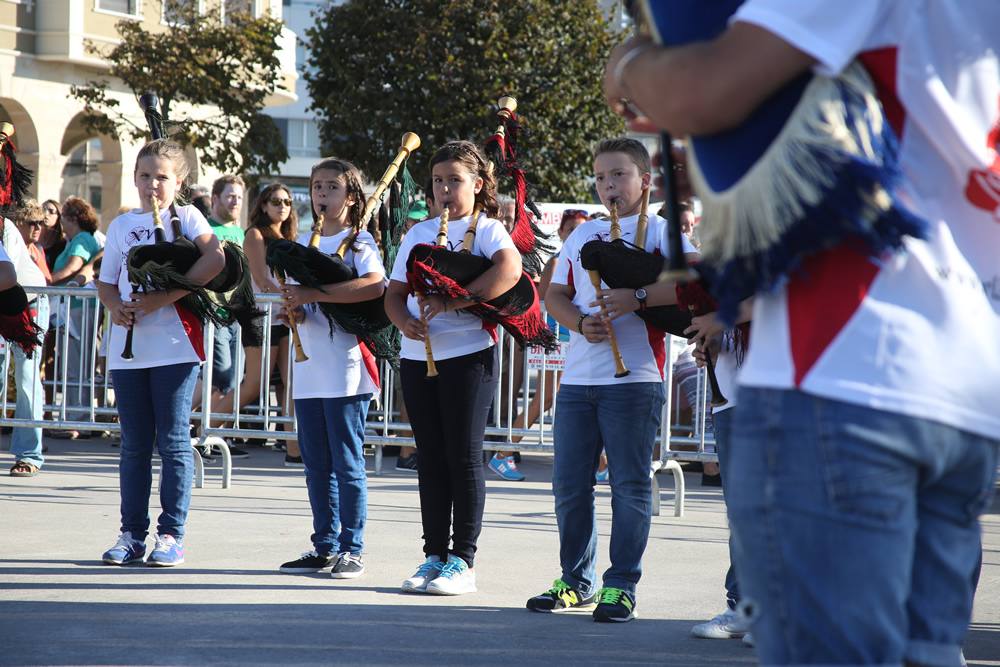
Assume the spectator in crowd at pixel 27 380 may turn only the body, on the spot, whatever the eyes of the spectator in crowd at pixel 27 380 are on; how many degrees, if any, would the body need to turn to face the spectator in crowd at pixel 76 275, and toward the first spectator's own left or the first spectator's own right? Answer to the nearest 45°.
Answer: approximately 135° to the first spectator's own left

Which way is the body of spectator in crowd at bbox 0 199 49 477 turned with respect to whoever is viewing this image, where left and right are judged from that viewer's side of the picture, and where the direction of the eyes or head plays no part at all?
facing the viewer and to the right of the viewer

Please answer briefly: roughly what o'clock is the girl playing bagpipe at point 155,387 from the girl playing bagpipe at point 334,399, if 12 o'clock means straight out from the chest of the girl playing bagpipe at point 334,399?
the girl playing bagpipe at point 155,387 is roughly at 2 o'clock from the girl playing bagpipe at point 334,399.

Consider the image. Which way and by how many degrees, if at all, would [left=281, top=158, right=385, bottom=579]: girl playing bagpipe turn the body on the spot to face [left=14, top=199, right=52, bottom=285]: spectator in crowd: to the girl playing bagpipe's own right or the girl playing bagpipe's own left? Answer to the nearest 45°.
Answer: approximately 90° to the girl playing bagpipe's own right

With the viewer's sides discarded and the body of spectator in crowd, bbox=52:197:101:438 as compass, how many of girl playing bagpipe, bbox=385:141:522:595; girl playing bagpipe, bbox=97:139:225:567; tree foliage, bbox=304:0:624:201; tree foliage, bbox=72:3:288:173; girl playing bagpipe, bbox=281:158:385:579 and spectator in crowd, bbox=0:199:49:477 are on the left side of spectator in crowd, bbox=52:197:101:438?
4

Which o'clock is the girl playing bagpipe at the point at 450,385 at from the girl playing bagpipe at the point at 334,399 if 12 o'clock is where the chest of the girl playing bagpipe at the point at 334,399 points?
the girl playing bagpipe at the point at 450,385 is roughly at 9 o'clock from the girl playing bagpipe at the point at 334,399.
